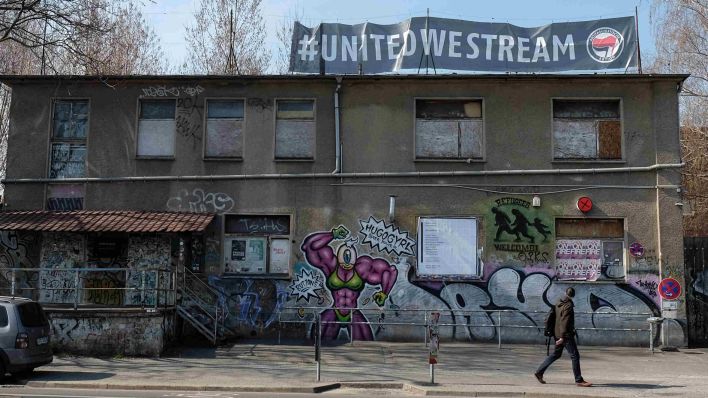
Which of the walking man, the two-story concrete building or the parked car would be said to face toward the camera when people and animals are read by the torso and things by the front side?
the two-story concrete building

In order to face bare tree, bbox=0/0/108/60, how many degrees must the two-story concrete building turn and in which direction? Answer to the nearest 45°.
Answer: approximately 90° to its right

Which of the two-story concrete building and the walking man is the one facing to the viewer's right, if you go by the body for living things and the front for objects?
the walking man

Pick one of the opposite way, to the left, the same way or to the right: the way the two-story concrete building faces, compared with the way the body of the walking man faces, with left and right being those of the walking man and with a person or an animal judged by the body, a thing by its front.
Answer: to the right

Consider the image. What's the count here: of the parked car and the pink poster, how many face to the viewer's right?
0

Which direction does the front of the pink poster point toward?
toward the camera

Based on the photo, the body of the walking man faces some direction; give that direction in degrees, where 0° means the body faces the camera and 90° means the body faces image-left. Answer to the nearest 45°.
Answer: approximately 270°

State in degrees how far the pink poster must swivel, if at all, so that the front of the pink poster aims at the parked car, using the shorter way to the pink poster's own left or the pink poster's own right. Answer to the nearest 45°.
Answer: approximately 45° to the pink poster's own right

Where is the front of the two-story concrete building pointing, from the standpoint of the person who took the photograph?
facing the viewer

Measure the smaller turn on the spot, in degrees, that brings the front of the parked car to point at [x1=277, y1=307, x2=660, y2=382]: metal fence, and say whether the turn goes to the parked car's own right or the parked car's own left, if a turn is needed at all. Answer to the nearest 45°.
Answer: approximately 135° to the parked car's own right

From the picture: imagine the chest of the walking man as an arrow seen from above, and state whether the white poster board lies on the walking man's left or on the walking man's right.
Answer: on the walking man's left

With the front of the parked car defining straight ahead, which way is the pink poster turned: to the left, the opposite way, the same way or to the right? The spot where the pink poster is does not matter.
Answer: to the left

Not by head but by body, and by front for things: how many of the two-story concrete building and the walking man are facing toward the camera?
1

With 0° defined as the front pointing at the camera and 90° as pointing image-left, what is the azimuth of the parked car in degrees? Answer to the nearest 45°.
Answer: approximately 135°
